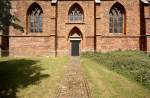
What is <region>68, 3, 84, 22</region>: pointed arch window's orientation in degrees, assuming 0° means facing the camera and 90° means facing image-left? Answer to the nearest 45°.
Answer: approximately 0°

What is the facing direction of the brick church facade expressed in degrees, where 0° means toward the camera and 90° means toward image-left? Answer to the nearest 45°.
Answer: approximately 0°
